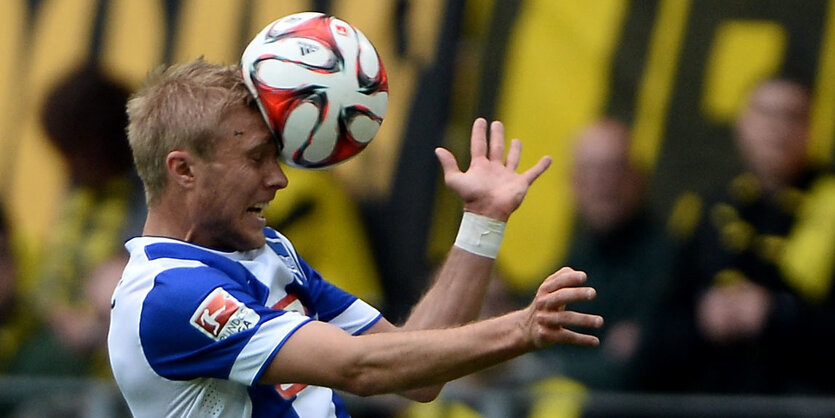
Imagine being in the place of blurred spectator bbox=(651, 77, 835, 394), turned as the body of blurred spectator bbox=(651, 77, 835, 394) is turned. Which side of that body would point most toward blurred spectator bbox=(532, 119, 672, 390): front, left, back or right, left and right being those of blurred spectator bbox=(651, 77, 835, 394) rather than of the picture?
right

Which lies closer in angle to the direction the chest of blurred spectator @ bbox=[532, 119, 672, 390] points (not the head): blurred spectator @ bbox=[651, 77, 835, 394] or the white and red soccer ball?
the white and red soccer ball

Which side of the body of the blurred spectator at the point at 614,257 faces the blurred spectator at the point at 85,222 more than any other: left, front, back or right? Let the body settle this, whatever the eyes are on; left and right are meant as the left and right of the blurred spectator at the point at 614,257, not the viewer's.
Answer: right

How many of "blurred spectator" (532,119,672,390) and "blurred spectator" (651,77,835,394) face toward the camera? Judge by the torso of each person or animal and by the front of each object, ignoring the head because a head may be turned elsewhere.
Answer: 2

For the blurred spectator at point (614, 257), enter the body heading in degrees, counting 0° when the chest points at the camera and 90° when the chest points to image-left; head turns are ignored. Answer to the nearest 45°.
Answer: approximately 0°
